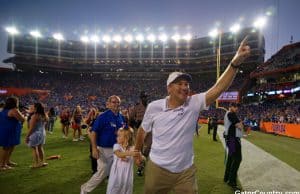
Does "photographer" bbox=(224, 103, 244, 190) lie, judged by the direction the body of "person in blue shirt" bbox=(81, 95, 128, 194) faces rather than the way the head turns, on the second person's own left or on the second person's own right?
on the second person's own left

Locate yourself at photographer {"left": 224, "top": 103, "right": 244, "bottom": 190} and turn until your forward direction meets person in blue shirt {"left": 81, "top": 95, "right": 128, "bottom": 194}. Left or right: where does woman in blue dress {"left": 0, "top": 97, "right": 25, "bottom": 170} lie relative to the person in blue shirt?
right

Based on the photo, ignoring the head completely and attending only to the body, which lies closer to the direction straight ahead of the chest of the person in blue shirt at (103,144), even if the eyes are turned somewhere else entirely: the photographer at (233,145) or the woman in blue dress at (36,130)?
the photographer

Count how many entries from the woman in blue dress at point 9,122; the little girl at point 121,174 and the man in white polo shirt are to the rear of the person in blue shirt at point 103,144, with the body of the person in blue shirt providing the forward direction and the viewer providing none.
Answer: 1

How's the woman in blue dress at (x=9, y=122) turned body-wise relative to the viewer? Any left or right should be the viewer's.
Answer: facing to the right of the viewer

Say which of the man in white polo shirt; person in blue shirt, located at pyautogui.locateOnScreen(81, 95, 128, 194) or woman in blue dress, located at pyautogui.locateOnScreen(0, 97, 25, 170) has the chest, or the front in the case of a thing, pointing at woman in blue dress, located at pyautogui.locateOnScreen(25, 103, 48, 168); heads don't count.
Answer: woman in blue dress, located at pyautogui.locateOnScreen(0, 97, 25, 170)

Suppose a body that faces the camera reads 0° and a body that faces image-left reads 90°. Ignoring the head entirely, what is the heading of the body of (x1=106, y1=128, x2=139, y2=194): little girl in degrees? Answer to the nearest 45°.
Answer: approximately 315°

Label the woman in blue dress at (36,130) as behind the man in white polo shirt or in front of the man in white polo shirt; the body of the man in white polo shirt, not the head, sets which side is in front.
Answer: behind

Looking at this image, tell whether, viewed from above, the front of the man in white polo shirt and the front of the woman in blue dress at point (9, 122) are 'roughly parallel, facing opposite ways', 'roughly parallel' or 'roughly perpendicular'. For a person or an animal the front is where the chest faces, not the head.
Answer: roughly perpendicular

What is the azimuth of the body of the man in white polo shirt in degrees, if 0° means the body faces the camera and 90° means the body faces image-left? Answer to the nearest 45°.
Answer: approximately 315°
